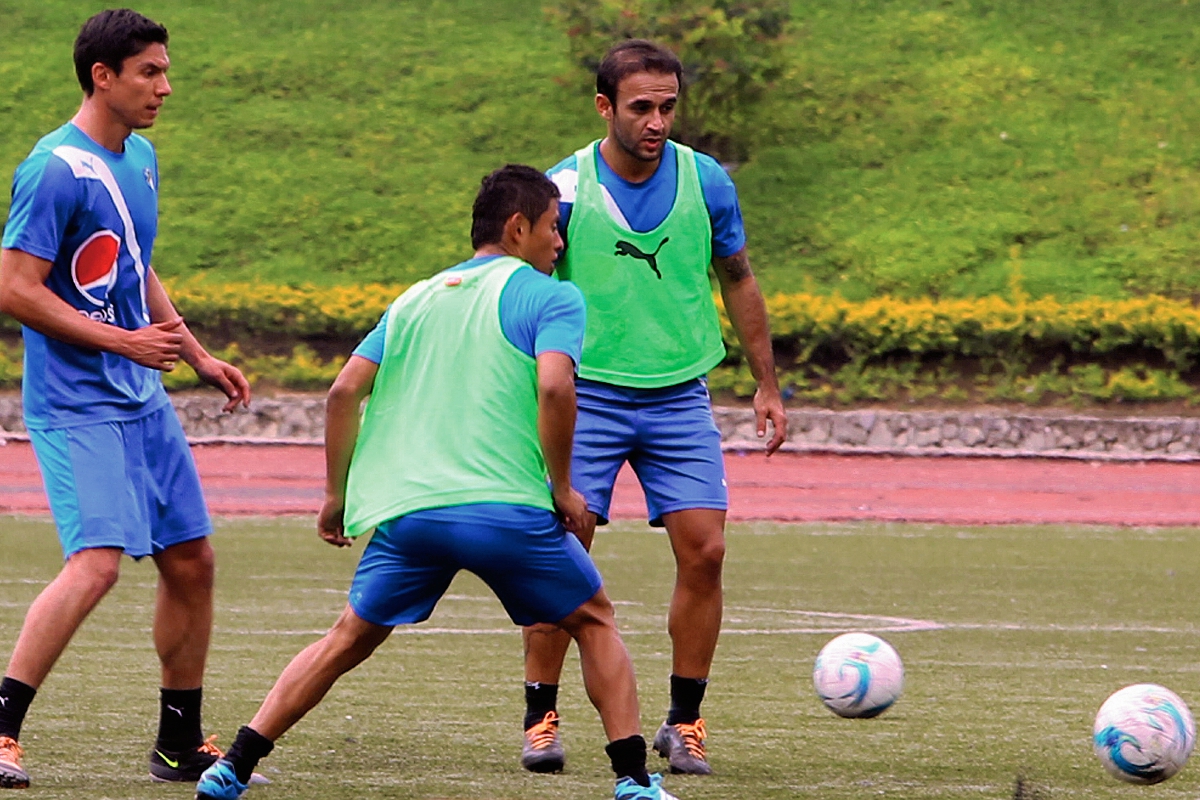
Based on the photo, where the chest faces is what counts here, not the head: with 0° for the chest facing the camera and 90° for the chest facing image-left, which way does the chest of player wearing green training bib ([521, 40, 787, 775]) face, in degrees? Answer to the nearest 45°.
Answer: approximately 0°

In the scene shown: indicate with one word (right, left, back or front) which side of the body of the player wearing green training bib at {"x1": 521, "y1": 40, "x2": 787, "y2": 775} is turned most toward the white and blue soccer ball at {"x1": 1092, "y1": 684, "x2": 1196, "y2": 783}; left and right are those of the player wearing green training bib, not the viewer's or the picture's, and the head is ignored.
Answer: left

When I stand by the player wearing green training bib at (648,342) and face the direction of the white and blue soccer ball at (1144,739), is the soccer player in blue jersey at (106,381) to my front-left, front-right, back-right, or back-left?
back-right

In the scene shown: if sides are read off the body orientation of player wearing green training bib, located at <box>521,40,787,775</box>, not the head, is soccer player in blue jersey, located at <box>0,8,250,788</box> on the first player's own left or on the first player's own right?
on the first player's own right

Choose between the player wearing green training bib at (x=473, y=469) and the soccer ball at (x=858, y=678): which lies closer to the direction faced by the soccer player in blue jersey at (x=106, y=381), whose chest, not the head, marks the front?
the player wearing green training bib

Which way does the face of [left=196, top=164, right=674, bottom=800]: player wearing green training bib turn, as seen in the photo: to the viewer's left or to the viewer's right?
to the viewer's right
